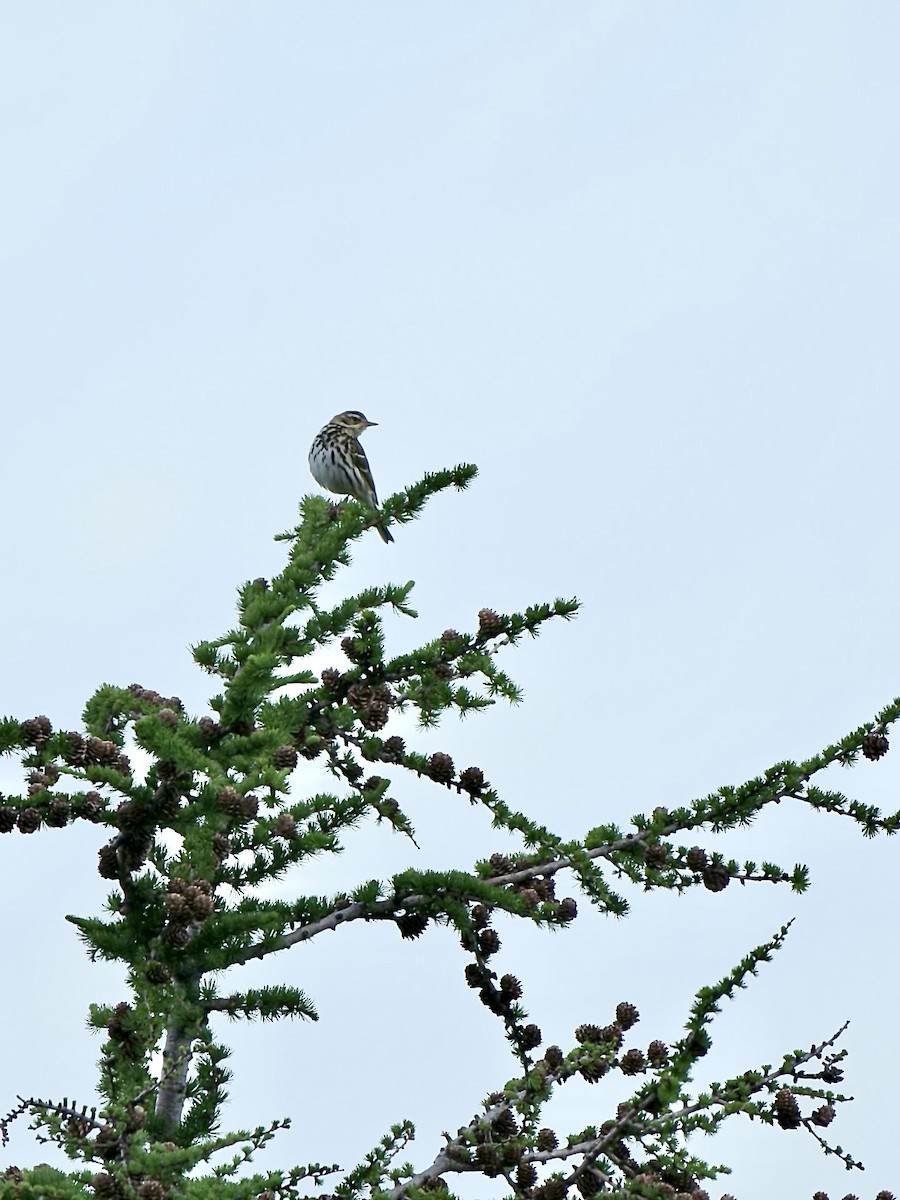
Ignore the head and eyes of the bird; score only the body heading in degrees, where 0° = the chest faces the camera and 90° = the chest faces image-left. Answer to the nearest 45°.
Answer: approximately 45°
